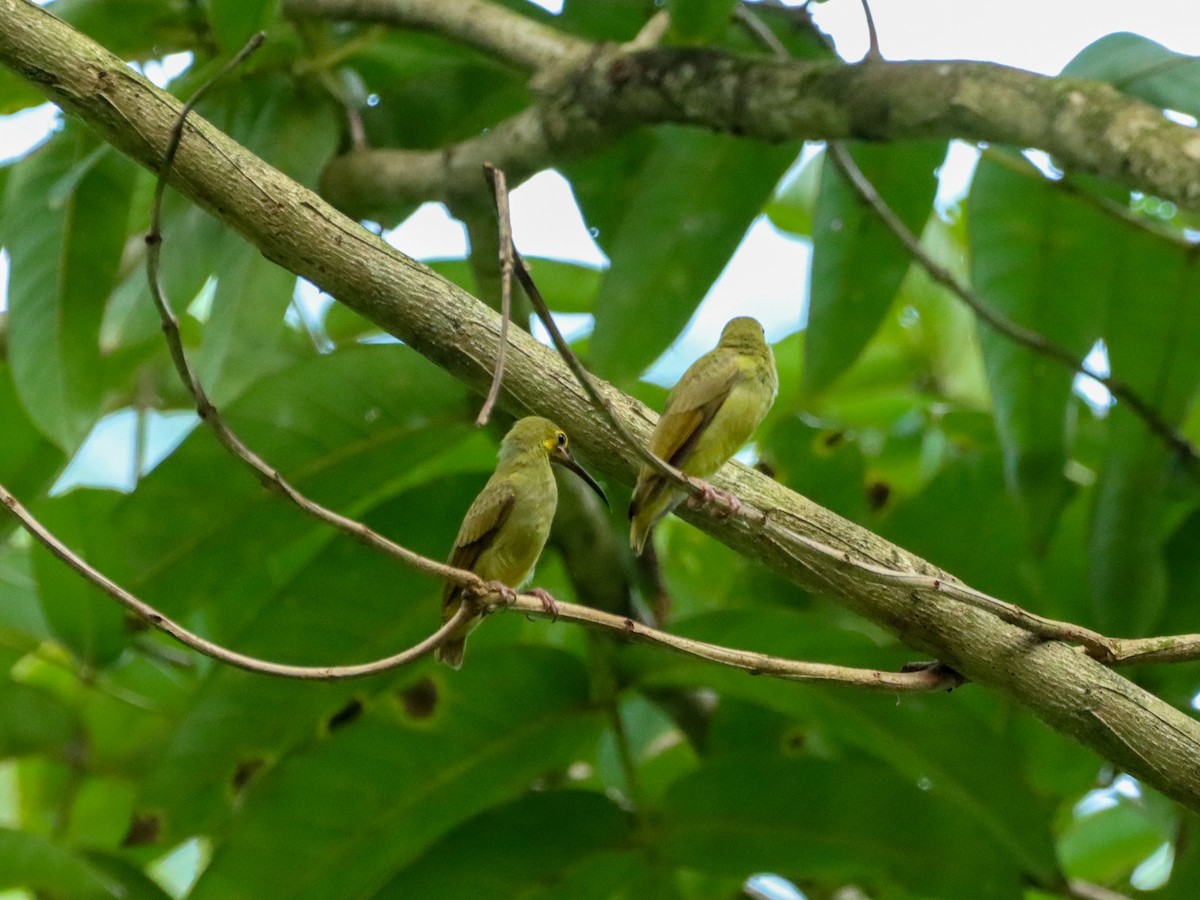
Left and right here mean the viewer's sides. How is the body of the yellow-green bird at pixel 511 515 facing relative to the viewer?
facing to the right of the viewer
